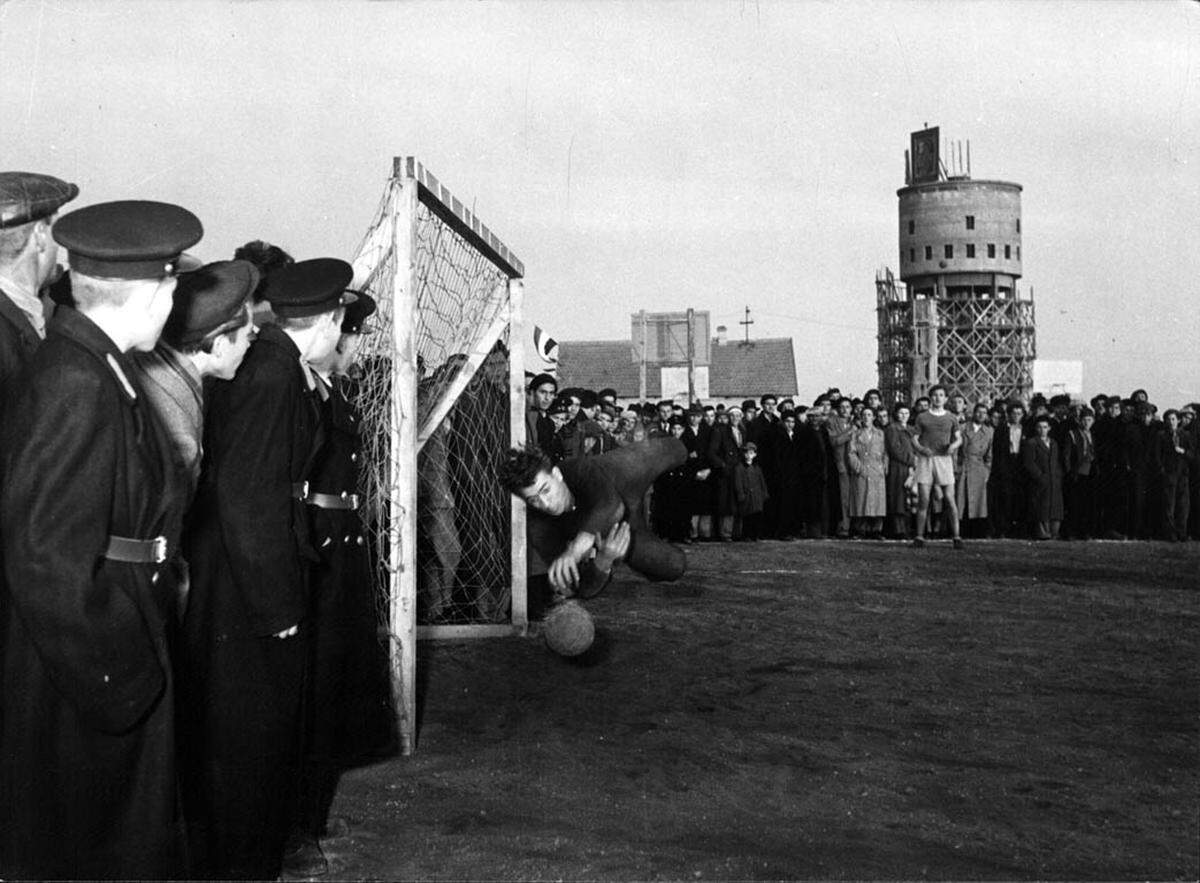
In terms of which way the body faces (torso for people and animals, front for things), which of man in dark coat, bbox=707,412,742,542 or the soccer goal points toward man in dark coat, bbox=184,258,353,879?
man in dark coat, bbox=707,412,742,542

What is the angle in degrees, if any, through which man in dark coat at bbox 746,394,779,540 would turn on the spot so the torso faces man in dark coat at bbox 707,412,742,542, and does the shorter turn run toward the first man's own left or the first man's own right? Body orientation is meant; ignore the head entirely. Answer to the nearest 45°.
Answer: approximately 45° to the first man's own right

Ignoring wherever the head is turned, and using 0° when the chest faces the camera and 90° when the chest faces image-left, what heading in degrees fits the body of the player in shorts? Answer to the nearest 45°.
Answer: approximately 0°

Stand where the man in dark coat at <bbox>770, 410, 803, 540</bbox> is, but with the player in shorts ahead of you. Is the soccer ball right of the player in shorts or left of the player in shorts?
right

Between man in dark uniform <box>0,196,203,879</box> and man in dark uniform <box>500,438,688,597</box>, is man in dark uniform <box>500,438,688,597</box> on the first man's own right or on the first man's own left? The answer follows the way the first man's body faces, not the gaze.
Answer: on the first man's own left

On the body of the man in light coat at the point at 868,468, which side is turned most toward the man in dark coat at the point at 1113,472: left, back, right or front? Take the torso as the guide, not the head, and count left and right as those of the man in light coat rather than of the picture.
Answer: left

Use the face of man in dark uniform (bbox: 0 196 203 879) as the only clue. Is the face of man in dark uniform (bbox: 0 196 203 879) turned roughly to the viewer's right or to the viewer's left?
to the viewer's right
